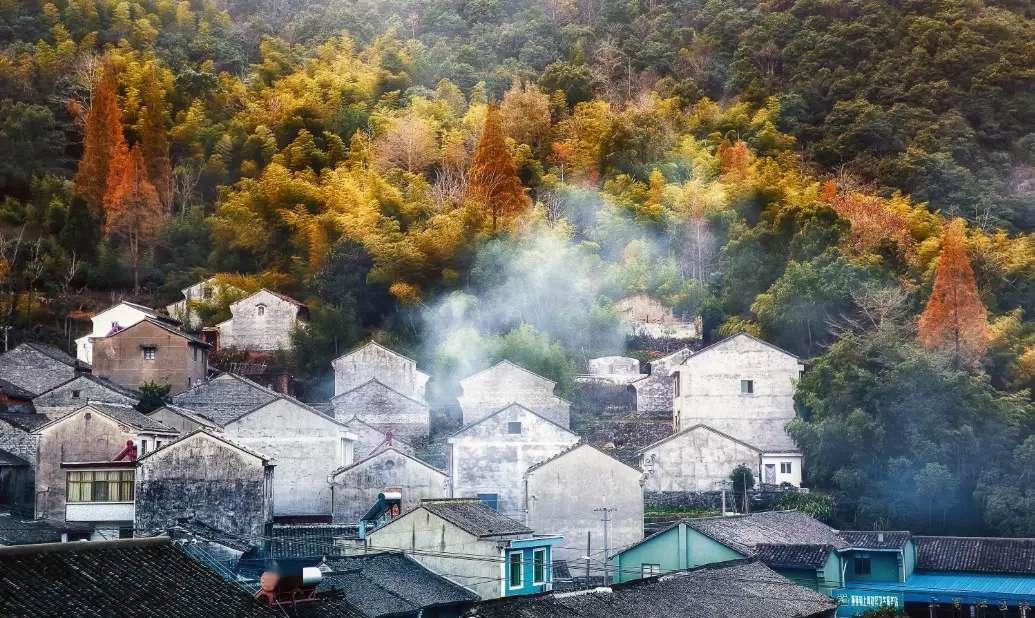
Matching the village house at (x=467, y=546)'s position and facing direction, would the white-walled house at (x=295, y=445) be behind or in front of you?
behind

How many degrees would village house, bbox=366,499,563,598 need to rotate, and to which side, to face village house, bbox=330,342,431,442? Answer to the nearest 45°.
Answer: approximately 135° to its left

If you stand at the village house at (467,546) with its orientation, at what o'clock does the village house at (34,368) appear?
the village house at (34,368) is roughly at 6 o'clock from the village house at (467,546).

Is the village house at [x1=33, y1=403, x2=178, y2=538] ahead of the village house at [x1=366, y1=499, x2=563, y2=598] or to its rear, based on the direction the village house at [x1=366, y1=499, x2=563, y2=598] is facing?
to the rear

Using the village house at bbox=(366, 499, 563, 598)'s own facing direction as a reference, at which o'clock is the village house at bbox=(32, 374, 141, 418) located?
the village house at bbox=(32, 374, 141, 418) is roughly at 6 o'clock from the village house at bbox=(366, 499, 563, 598).

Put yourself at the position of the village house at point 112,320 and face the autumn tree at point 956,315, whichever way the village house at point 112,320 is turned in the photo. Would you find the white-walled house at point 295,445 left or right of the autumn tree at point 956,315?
right

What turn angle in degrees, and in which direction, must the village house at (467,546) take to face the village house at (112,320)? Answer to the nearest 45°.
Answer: approximately 180°

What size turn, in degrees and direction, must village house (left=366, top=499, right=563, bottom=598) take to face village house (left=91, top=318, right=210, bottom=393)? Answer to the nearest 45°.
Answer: approximately 180°

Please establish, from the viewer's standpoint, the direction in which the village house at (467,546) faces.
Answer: facing the viewer and to the right of the viewer

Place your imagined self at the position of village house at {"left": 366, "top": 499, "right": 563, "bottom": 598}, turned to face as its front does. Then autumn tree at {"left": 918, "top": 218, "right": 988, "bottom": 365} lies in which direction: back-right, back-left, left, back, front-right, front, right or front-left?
left

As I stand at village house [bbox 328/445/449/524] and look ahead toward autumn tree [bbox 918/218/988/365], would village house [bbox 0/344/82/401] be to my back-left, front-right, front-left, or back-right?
back-left
